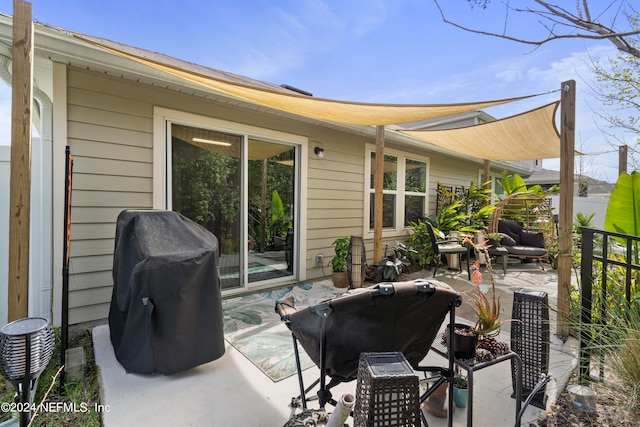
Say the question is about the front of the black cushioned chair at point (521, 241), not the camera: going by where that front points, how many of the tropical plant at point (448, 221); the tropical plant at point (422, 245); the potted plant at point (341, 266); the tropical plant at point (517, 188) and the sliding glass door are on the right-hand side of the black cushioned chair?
4

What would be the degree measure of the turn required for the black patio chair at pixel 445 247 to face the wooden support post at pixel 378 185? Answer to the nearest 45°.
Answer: approximately 135° to its right

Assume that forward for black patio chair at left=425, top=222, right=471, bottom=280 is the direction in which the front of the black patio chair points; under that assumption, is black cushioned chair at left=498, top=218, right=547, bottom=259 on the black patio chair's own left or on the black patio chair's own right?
on the black patio chair's own left

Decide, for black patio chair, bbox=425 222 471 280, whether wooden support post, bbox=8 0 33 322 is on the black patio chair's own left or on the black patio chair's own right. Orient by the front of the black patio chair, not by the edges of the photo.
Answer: on the black patio chair's own right

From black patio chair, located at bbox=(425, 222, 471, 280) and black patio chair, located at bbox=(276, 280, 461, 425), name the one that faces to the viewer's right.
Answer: black patio chair, located at bbox=(425, 222, 471, 280)

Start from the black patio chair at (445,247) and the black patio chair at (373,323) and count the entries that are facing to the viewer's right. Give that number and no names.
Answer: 1

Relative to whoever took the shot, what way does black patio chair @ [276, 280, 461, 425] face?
facing away from the viewer and to the left of the viewer

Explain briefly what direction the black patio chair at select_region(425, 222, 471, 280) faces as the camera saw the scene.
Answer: facing to the right of the viewer

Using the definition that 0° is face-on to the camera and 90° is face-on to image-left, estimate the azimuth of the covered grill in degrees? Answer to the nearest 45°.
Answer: approximately 315°

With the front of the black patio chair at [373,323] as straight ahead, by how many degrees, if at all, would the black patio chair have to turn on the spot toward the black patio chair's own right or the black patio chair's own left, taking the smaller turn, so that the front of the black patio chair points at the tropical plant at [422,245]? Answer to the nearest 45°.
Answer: approximately 45° to the black patio chair's own right

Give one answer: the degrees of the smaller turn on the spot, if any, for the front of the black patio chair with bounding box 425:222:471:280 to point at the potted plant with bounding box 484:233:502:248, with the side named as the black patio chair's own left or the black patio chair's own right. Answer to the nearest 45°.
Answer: approximately 45° to the black patio chair's own left

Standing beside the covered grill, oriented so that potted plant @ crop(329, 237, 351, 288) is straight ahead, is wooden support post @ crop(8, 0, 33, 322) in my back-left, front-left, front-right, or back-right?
back-left
